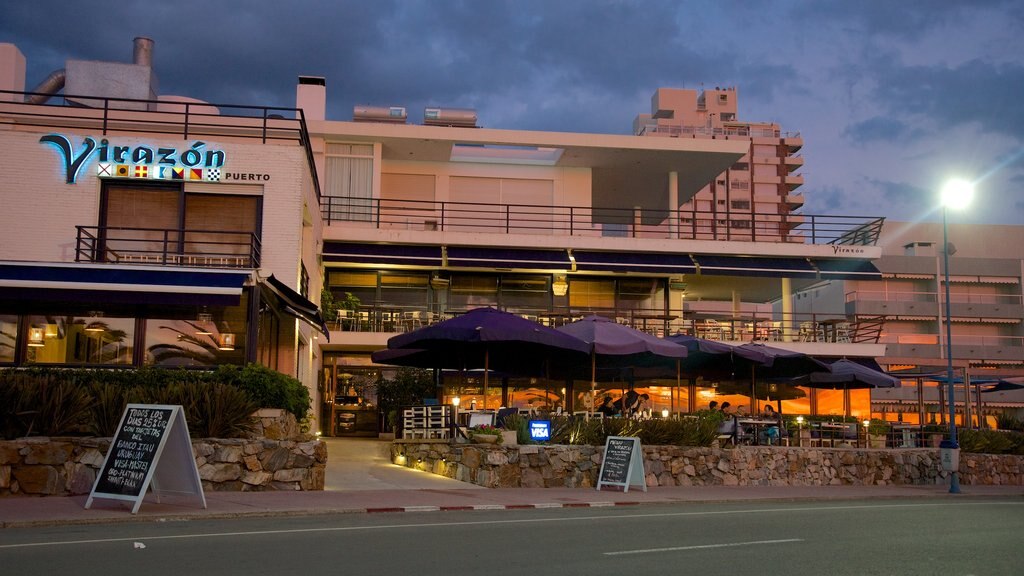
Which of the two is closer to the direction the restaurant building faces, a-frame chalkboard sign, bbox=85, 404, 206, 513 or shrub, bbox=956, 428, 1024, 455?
the a-frame chalkboard sign

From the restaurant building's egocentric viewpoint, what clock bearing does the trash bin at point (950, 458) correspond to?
The trash bin is roughly at 10 o'clock from the restaurant building.

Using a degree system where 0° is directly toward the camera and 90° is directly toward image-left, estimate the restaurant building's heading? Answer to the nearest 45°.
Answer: approximately 0°

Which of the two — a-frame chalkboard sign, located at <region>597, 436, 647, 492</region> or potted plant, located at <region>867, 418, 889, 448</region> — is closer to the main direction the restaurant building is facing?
the a-frame chalkboard sign

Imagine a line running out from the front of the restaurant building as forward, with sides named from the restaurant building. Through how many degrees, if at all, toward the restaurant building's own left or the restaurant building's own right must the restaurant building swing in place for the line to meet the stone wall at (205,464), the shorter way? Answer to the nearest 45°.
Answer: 0° — it already faces it

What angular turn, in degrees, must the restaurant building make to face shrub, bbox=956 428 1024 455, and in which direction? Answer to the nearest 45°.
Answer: approximately 90° to its left

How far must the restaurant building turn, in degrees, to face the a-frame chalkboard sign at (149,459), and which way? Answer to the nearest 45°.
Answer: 0° — it already faces it

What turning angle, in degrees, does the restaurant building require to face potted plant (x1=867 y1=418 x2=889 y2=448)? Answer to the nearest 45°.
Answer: approximately 90° to its left

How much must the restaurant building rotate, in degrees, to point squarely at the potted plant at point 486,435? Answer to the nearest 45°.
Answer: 0° — it already faces it

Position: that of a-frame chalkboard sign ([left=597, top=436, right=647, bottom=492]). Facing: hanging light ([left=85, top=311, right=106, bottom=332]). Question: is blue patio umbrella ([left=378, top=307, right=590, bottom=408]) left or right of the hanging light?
right
